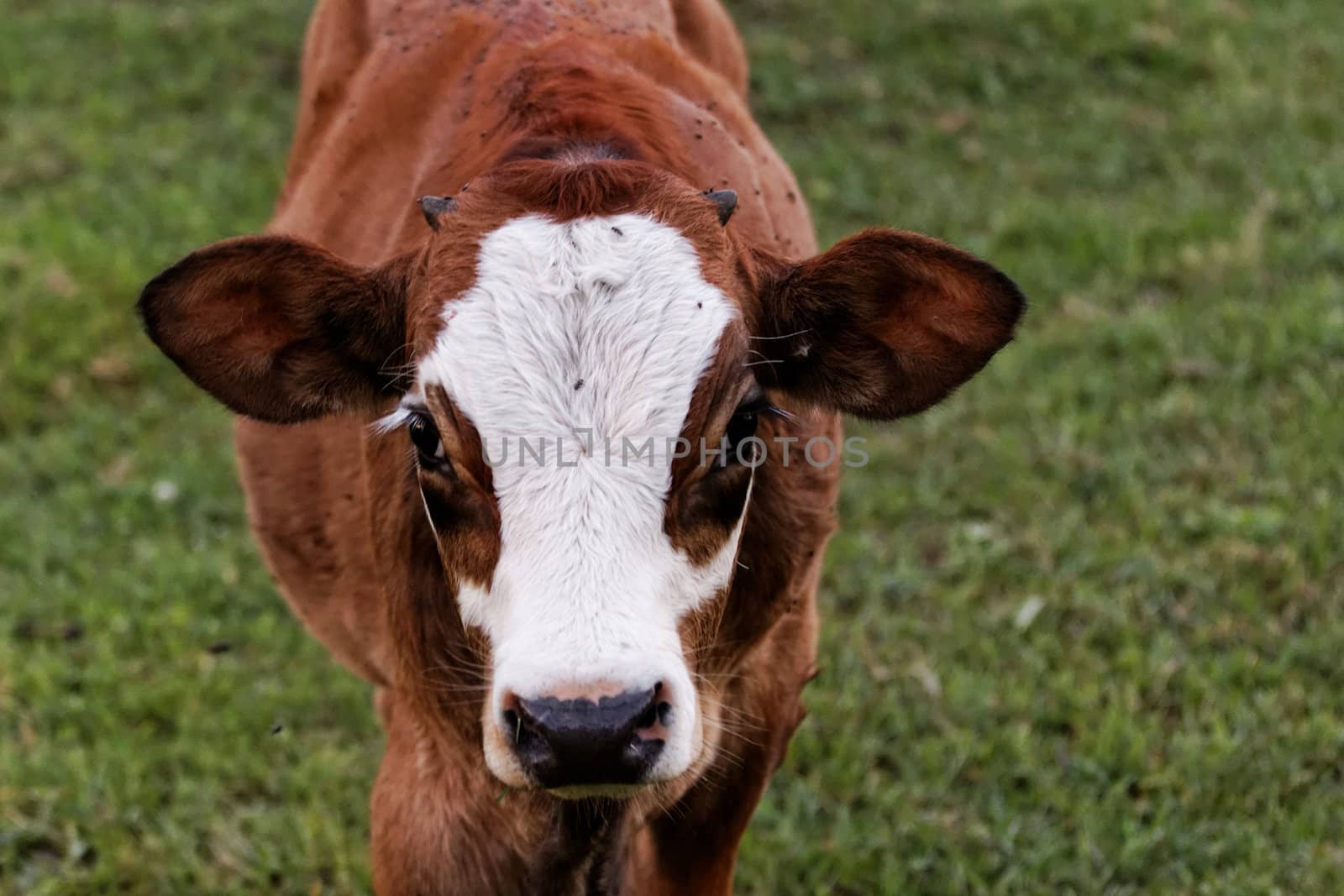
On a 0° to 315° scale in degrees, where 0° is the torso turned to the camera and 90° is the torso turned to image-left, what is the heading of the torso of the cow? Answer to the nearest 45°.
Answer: approximately 0°
